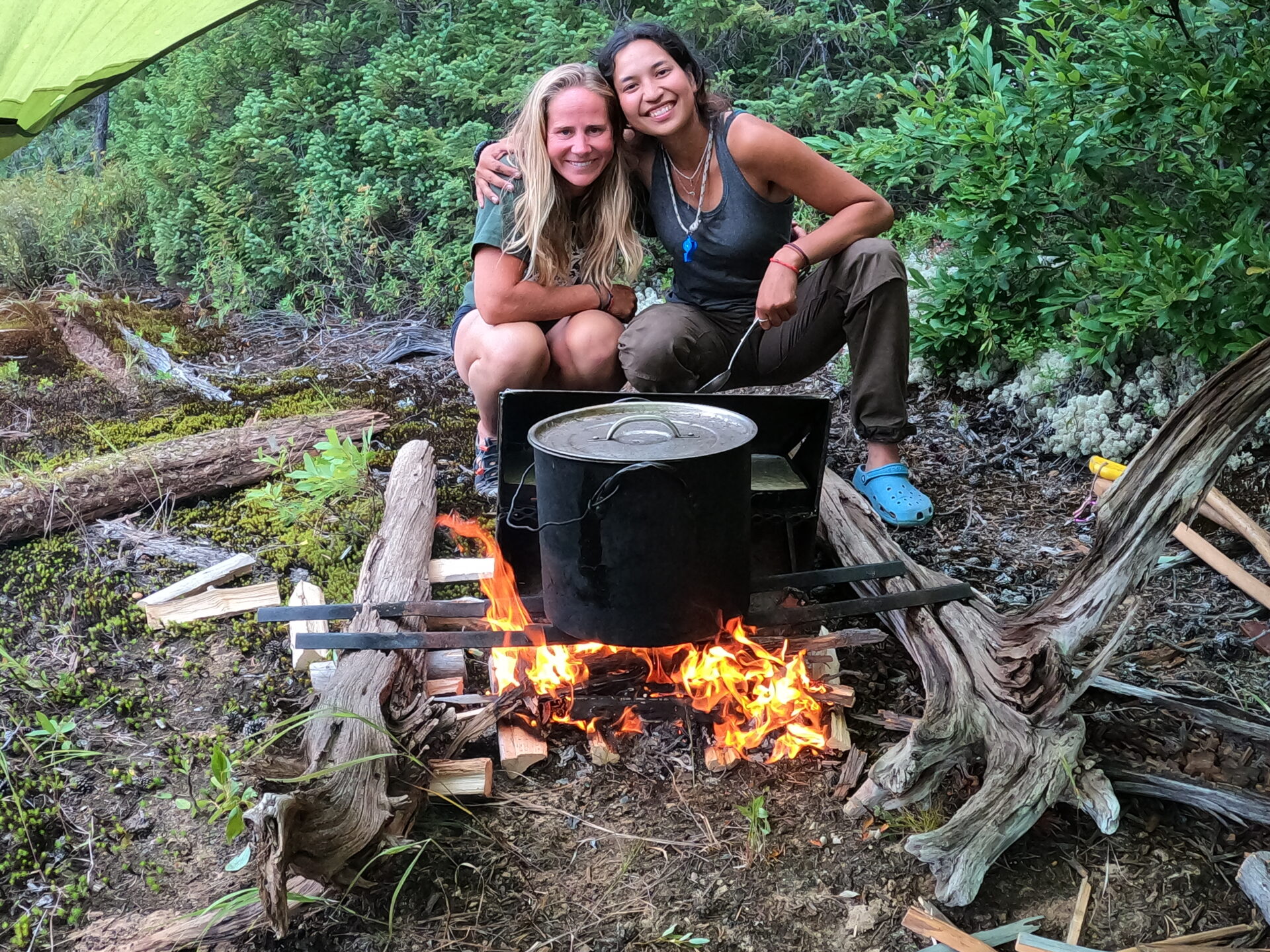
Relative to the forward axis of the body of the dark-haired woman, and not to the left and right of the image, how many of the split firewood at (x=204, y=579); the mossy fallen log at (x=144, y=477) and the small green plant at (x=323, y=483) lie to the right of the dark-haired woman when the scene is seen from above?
3

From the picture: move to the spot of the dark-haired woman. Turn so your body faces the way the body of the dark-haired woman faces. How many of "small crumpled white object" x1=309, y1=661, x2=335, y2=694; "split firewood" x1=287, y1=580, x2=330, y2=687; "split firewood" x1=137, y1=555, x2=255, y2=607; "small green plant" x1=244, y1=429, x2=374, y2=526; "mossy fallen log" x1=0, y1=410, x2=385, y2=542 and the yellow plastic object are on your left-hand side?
1

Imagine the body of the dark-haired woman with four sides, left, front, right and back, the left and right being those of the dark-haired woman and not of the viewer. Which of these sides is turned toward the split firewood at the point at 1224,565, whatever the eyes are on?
left

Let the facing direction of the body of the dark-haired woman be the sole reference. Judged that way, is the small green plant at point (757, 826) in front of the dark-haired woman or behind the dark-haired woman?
in front

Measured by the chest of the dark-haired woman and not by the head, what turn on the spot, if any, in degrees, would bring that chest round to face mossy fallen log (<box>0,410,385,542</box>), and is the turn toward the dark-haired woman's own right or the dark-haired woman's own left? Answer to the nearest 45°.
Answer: approximately 90° to the dark-haired woman's own right

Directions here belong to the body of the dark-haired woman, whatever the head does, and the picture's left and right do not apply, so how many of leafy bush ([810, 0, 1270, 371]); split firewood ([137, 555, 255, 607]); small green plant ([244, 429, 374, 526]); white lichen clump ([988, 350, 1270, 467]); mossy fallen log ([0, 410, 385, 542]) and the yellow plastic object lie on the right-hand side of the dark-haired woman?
3

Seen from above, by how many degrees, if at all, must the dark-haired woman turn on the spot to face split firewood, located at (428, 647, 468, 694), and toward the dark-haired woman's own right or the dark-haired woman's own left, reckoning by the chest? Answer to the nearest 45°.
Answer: approximately 45° to the dark-haired woman's own right

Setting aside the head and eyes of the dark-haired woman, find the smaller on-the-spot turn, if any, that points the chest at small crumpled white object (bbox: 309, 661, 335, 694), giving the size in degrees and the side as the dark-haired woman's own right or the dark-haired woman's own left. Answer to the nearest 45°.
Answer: approximately 45° to the dark-haired woman's own right

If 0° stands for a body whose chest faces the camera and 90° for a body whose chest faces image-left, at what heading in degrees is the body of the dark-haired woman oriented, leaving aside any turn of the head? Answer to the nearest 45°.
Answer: approximately 0°

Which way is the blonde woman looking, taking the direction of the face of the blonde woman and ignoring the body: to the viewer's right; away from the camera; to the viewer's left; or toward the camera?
toward the camera

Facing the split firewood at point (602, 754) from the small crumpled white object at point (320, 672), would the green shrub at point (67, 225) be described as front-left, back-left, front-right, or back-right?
back-left

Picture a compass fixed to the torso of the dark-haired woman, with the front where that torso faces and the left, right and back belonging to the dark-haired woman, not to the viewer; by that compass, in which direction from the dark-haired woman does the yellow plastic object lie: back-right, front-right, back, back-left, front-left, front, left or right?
left

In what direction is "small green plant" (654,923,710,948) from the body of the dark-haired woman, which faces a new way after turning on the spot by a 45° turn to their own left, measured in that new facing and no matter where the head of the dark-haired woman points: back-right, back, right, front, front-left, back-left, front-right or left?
front-right
